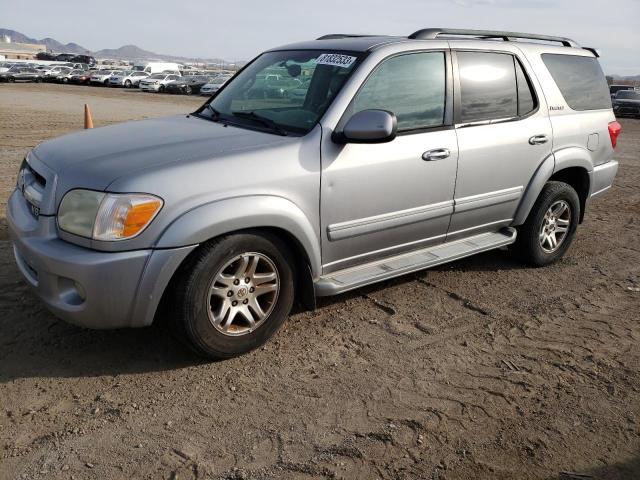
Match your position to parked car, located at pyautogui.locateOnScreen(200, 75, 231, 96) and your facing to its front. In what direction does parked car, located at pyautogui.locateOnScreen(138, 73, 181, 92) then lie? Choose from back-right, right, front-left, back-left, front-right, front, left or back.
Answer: right

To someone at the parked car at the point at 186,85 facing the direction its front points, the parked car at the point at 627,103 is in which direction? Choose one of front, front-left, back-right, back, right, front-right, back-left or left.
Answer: left

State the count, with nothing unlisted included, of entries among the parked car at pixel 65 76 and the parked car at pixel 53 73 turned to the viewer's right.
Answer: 0

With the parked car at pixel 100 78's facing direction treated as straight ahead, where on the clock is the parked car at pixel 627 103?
the parked car at pixel 627 103 is roughly at 9 o'clock from the parked car at pixel 100 78.

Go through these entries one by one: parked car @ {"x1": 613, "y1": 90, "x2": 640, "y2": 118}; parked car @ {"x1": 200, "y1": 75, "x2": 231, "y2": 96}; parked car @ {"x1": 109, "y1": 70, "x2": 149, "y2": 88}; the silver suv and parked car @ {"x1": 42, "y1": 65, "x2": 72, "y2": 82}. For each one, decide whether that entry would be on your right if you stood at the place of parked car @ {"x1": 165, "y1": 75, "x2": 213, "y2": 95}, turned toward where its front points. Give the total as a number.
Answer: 2

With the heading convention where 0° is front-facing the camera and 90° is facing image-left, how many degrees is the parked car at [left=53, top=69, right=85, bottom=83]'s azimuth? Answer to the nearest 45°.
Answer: approximately 45°

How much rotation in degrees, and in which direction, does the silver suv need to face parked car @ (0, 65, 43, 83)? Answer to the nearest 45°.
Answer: approximately 90° to its right

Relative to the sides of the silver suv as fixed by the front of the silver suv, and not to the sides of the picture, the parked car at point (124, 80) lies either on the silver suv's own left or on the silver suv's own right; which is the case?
on the silver suv's own right

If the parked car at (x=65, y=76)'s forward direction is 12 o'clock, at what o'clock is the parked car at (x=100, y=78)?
the parked car at (x=100, y=78) is roughly at 9 o'clock from the parked car at (x=65, y=76).
